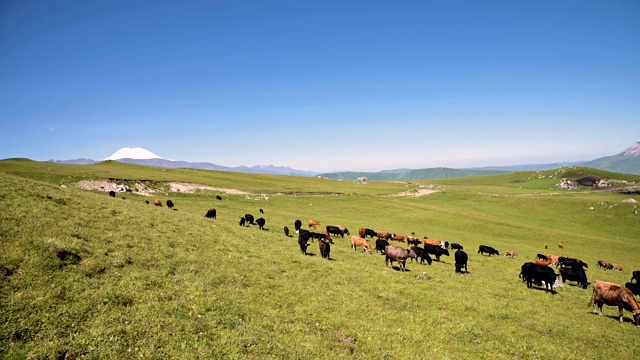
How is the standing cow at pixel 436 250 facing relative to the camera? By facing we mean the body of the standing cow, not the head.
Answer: to the viewer's right

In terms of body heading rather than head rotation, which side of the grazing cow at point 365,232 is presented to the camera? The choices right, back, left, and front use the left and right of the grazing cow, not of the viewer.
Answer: right

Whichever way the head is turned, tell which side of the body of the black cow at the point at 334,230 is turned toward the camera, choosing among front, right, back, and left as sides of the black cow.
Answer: right
